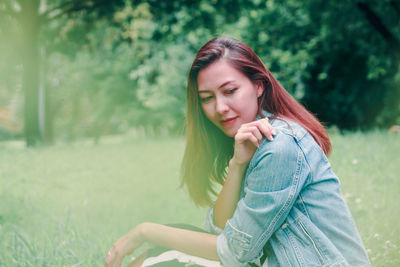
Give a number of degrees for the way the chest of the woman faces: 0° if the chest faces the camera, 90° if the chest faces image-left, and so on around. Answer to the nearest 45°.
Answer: approximately 90°

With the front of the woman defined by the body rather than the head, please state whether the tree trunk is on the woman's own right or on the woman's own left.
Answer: on the woman's own right
